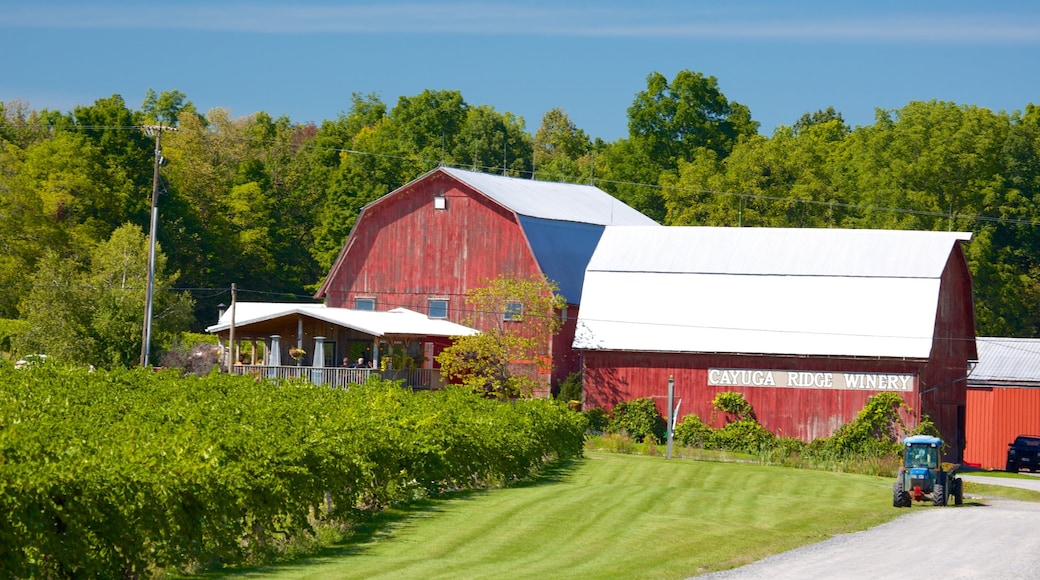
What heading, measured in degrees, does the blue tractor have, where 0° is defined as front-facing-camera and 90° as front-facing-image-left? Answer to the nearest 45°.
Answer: approximately 0°

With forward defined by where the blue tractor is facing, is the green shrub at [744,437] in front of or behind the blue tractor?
behind

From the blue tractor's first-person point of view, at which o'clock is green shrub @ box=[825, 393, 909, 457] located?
The green shrub is roughly at 6 o'clock from the blue tractor.
